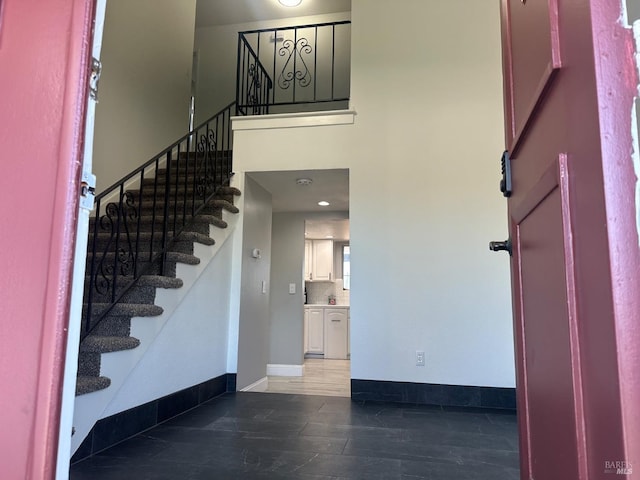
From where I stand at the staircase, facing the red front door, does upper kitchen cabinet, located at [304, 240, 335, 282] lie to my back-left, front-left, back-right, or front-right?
back-left

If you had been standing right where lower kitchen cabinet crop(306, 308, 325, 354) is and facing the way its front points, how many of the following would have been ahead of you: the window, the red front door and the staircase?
2

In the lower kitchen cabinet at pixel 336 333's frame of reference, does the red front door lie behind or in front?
in front

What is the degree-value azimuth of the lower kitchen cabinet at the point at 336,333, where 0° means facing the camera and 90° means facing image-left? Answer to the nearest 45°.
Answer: approximately 0°

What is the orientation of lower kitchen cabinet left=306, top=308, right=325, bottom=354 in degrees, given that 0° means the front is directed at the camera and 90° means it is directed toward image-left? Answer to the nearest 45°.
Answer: approximately 0°

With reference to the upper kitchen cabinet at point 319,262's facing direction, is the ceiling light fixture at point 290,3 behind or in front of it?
in front
